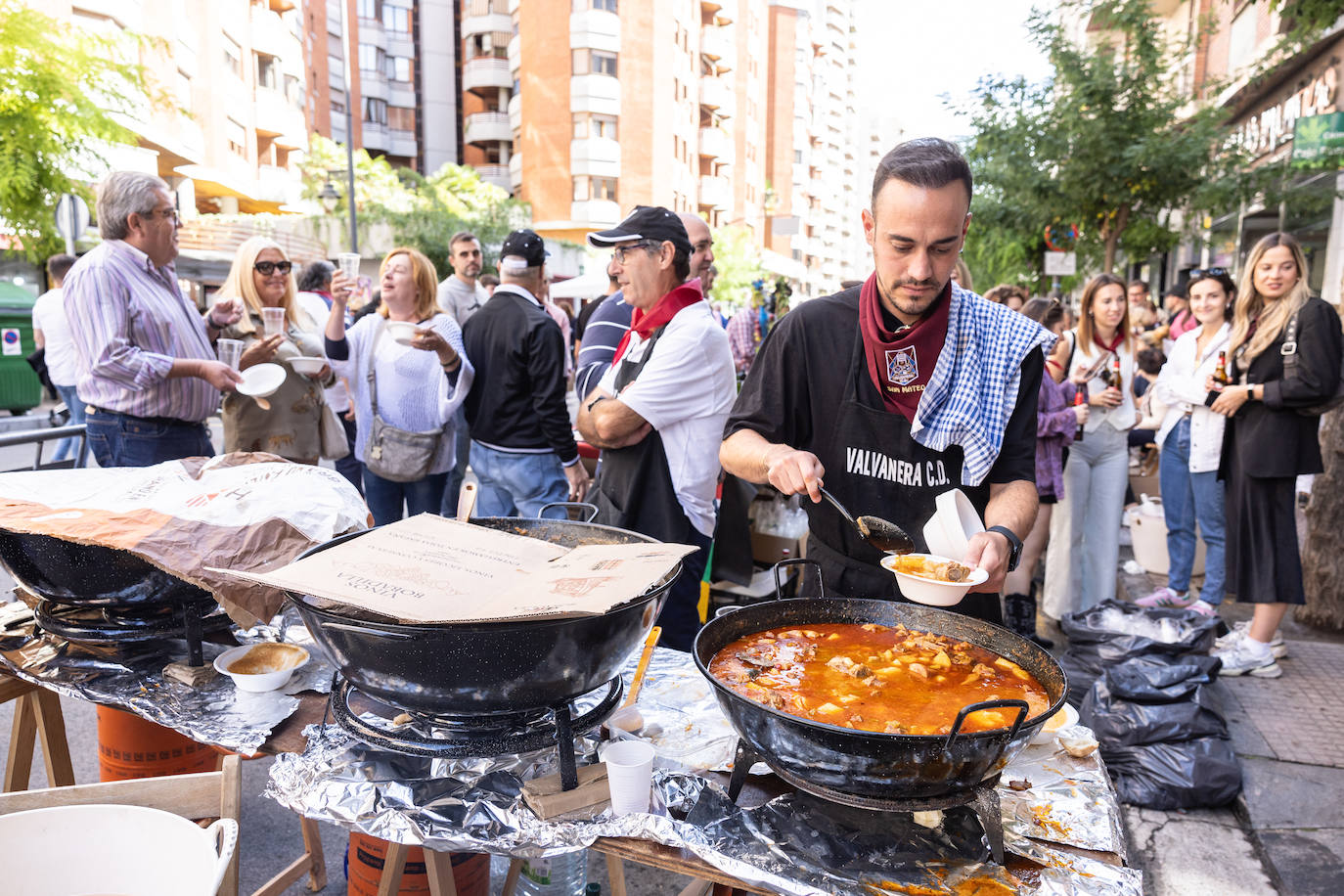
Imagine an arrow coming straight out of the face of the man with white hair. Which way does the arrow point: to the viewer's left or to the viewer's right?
to the viewer's right

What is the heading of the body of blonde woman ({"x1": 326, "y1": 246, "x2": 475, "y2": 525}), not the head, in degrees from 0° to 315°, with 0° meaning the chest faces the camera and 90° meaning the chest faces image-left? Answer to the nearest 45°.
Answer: approximately 0°

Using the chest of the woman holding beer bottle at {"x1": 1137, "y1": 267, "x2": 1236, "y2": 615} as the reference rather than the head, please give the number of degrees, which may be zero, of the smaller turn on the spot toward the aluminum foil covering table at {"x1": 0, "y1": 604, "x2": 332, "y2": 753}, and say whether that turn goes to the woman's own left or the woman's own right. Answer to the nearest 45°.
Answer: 0° — they already face it

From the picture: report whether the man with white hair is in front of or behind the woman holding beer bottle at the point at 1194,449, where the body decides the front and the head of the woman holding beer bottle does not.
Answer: in front

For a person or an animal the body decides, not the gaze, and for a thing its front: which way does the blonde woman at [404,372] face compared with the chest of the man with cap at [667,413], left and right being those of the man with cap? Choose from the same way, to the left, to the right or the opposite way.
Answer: to the left

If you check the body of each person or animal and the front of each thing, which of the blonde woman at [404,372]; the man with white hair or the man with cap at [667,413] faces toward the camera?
the blonde woman

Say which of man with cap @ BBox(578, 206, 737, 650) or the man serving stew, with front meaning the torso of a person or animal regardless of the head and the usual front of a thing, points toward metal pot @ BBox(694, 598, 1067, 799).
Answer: the man serving stew

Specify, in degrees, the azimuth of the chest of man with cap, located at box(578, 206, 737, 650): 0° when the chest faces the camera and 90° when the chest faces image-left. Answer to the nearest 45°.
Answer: approximately 90°

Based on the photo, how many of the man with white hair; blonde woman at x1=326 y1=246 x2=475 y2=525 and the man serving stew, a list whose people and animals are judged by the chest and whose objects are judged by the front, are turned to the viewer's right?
1

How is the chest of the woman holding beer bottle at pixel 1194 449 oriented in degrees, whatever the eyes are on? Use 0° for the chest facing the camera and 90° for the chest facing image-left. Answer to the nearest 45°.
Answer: approximately 45°
